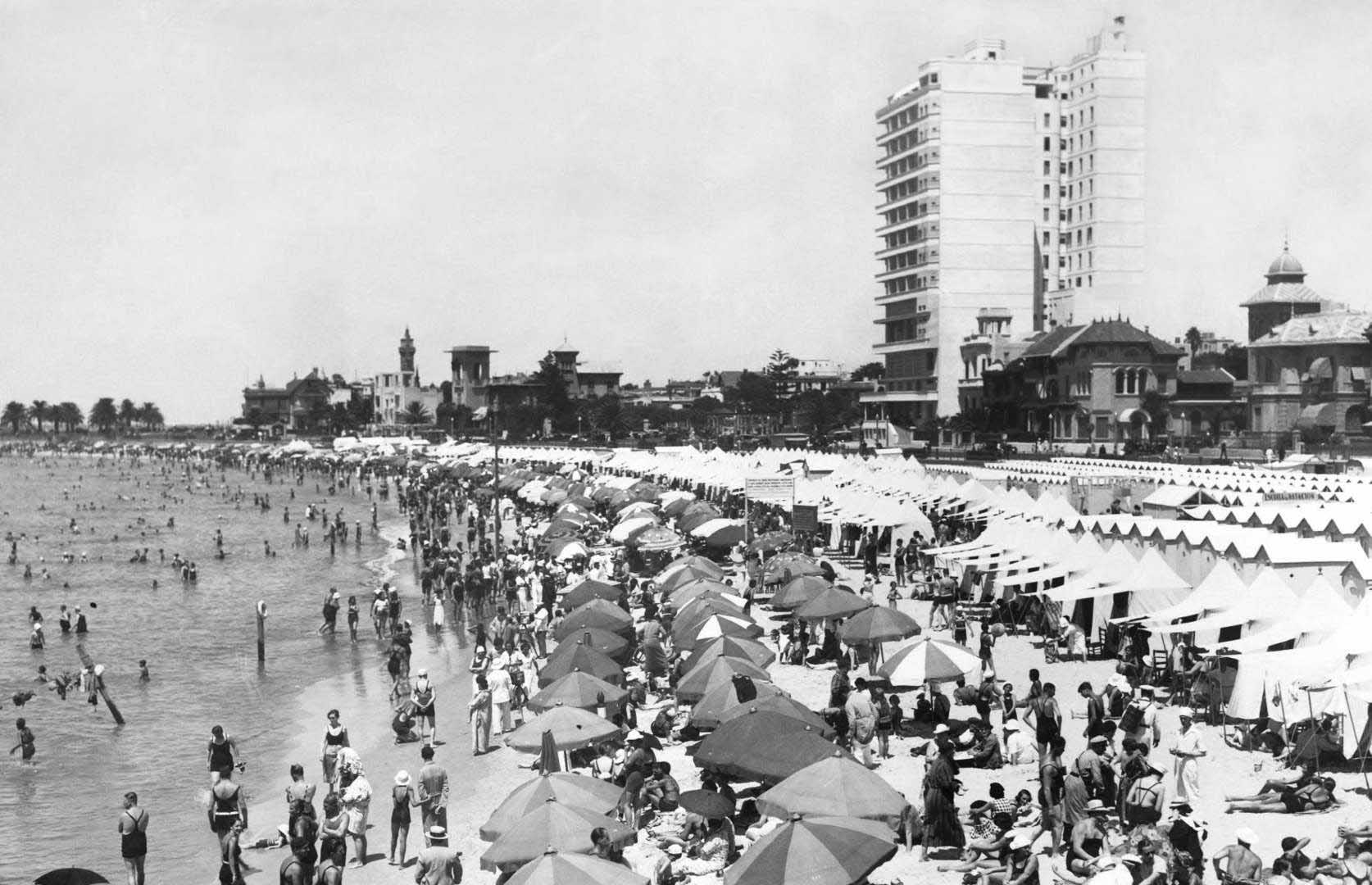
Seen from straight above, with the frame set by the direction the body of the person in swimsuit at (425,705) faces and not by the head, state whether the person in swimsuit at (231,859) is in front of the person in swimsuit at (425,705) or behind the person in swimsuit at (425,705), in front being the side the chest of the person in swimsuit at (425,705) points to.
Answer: in front

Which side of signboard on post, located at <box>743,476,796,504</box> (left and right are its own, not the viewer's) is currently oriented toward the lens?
front

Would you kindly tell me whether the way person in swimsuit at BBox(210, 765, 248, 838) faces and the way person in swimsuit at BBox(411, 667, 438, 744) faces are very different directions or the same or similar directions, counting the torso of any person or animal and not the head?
very different directions

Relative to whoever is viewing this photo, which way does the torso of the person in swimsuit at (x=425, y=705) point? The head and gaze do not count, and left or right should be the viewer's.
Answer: facing the viewer

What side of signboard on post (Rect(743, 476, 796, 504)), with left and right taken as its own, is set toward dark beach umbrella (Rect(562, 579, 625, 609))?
front

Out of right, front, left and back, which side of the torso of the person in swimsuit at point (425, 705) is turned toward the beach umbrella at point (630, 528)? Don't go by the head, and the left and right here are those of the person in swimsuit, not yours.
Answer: back

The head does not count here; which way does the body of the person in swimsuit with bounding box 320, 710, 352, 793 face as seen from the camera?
toward the camera

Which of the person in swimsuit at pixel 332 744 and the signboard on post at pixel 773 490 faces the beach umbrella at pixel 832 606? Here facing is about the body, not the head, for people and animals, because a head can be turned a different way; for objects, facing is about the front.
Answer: the signboard on post

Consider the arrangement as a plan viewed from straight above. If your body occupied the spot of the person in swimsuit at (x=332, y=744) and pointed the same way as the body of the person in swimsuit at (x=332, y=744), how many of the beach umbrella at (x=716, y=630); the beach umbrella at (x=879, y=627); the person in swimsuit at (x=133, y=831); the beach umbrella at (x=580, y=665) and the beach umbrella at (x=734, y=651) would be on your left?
4

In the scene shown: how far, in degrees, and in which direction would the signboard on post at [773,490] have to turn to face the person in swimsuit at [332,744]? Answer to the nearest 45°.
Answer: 0° — it already faces them

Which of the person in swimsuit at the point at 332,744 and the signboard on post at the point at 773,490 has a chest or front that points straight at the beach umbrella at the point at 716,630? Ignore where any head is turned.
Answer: the signboard on post

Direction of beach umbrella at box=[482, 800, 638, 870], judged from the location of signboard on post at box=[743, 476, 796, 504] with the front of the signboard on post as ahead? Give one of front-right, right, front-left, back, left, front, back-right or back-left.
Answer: front

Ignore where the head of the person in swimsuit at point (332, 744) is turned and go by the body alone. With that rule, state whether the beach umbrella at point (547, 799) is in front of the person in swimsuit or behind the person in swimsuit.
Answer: in front

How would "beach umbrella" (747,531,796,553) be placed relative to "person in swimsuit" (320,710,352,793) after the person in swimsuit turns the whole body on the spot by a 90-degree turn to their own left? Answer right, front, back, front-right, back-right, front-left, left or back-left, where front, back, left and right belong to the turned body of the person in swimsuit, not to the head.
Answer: front-left

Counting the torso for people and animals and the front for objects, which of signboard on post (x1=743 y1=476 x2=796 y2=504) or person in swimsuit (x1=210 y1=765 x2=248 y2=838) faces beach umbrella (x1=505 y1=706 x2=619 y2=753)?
the signboard on post

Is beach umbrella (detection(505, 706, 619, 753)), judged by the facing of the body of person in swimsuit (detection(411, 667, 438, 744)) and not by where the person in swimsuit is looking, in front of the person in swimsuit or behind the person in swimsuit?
in front

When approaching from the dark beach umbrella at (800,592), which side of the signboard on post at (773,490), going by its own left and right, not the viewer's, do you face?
front
